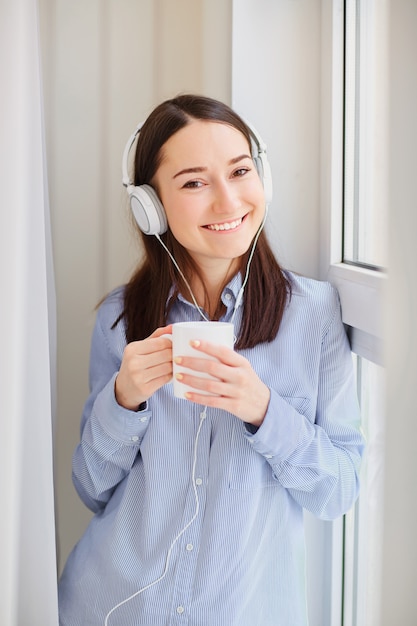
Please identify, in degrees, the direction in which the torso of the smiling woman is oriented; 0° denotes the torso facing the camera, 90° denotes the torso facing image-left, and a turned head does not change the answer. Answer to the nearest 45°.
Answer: approximately 0°
